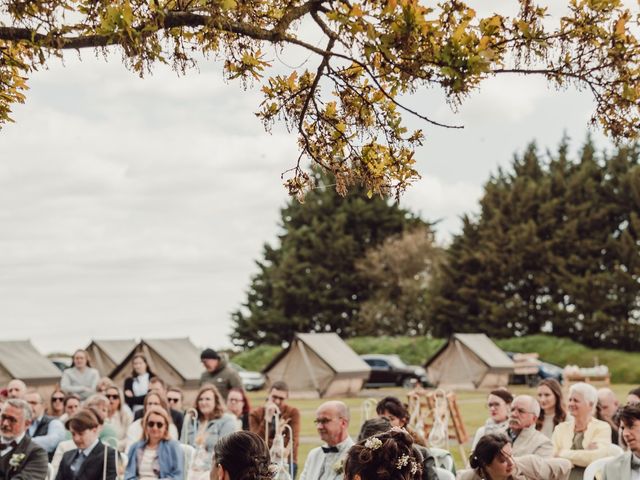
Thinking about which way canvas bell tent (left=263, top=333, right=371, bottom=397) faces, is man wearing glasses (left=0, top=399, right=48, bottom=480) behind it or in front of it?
in front

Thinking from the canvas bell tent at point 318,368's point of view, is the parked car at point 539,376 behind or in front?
behind

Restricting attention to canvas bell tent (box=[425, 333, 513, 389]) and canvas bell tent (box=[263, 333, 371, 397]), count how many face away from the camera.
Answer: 0

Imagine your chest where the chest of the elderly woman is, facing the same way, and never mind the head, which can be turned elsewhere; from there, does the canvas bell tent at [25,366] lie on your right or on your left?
on your right

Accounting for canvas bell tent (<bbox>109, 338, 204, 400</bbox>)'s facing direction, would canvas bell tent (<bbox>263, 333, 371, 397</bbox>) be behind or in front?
behind

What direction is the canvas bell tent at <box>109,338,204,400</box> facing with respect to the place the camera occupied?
facing the viewer and to the left of the viewer

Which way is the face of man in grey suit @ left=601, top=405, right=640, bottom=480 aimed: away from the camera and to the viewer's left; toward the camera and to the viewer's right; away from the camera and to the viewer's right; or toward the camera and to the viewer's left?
toward the camera and to the viewer's left

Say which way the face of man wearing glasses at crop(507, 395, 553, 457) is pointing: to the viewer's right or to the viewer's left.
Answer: to the viewer's left

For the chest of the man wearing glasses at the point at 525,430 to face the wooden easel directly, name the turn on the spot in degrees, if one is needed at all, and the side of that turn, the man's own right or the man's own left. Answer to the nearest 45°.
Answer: approximately 135° to the man's own right

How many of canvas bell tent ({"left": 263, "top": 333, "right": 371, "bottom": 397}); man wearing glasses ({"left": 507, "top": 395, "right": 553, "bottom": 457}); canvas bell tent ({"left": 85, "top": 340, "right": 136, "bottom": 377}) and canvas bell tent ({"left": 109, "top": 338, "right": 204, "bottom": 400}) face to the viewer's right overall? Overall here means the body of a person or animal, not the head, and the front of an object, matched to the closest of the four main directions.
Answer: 0

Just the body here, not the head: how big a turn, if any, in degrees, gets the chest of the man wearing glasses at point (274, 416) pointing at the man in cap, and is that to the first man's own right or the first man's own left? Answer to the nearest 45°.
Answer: approximately 135° to the first man's own right

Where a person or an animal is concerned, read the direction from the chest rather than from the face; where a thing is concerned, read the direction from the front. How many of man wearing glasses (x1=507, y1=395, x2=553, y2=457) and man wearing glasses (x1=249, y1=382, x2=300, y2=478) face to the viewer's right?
0

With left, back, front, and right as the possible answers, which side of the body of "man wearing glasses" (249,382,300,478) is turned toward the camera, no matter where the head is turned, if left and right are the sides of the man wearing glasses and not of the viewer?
front
